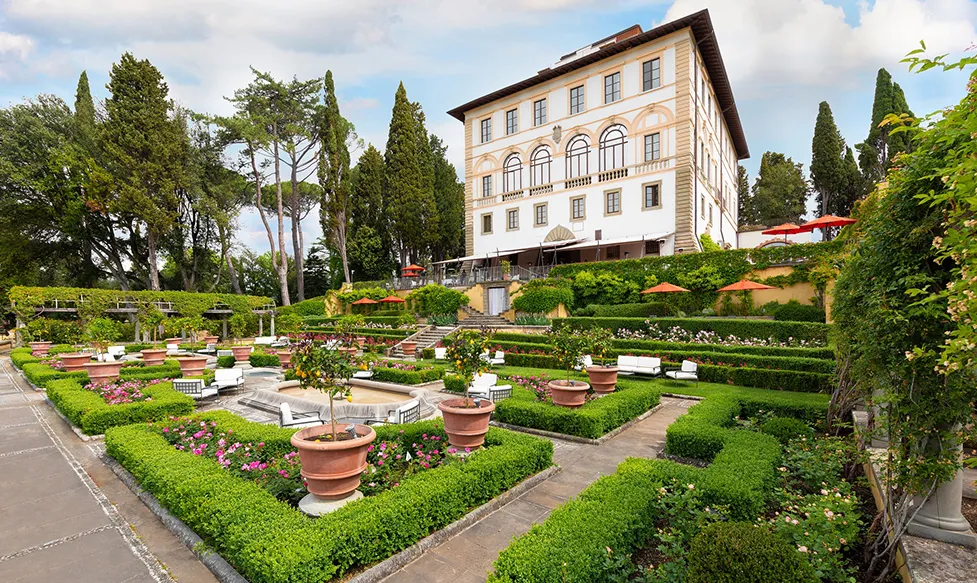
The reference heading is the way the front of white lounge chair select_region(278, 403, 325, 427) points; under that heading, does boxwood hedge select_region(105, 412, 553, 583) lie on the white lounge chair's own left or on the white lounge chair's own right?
on the white lounge chair's own right

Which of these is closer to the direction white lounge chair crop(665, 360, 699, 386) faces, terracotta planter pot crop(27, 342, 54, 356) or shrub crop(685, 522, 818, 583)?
the terracotta planter pot

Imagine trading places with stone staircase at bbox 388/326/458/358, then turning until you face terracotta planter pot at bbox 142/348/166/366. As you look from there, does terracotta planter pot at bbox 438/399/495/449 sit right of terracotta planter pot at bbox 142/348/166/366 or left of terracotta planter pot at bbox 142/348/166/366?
left

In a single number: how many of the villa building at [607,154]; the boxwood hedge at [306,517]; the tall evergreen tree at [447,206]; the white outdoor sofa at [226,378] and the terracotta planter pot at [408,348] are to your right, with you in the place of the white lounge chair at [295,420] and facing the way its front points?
1

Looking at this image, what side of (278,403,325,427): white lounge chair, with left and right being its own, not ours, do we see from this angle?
right

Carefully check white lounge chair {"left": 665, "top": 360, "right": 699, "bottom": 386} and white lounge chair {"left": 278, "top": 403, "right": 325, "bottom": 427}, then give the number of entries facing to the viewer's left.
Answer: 1

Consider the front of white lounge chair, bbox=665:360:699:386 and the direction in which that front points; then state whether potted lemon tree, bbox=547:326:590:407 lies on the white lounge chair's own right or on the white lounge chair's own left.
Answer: on the white lounge chair's own left

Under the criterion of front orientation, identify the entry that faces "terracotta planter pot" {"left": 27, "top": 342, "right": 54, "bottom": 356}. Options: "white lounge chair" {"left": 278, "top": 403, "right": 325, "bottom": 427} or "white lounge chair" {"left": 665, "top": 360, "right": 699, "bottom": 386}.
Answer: "white lounge chair" {"left": 665, "top": 360, "right": 699, "bottom": 386}

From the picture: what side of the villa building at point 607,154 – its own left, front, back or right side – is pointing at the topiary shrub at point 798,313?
left

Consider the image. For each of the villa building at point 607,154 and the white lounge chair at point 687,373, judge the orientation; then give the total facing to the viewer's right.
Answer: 0

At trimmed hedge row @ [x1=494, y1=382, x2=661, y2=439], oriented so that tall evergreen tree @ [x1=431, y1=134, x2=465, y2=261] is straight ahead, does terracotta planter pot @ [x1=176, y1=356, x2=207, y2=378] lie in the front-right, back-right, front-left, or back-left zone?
front-left

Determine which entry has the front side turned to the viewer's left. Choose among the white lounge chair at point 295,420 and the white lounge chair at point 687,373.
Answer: the white lounge chair at point 687,373

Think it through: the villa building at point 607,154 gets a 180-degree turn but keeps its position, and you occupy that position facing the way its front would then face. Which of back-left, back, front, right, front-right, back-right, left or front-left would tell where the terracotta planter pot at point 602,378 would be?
back-right

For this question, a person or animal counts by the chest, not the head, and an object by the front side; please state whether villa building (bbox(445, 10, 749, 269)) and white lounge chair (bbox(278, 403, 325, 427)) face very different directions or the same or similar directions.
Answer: very different directions

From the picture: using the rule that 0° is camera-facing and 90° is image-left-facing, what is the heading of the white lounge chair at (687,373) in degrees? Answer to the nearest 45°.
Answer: approximately 90°

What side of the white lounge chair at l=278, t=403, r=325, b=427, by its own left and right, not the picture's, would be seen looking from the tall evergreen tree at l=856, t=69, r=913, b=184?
front

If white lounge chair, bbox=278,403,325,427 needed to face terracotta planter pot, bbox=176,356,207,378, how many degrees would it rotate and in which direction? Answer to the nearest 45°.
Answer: approximately 90° to its left

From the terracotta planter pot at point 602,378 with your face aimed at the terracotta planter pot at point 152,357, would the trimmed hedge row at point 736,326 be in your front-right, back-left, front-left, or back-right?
back-right

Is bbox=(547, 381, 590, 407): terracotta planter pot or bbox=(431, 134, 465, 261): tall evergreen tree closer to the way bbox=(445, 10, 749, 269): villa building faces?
the terracotta planter pot

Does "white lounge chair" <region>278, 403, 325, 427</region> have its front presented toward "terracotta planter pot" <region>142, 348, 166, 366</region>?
no

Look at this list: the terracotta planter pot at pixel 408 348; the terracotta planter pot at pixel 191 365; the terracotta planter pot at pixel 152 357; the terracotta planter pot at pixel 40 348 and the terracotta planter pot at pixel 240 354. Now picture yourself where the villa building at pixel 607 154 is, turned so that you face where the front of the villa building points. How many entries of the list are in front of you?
5

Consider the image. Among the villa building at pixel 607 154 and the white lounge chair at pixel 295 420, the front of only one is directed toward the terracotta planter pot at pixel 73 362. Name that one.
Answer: the villa building
